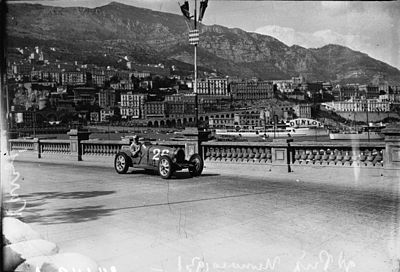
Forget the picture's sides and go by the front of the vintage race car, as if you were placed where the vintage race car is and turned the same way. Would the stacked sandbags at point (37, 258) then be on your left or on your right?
on your right

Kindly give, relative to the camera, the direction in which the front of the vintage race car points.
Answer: facing the viewer and to the right of the viewer

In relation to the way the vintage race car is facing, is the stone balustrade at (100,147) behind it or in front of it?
behind

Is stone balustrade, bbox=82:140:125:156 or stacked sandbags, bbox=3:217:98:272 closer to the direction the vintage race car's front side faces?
the stacked sandbags
